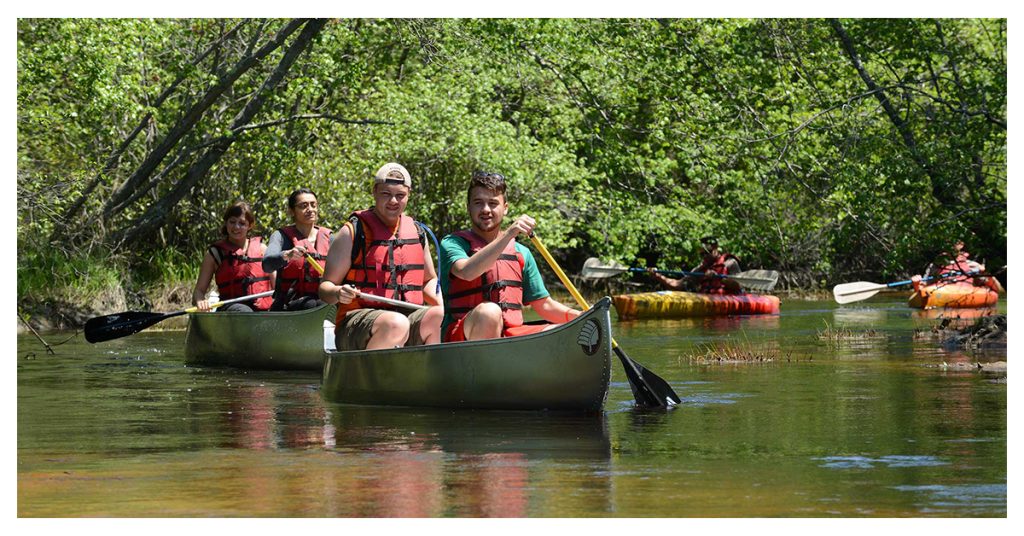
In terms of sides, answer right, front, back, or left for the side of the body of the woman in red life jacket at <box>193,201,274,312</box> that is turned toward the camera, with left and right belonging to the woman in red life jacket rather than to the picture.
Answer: front

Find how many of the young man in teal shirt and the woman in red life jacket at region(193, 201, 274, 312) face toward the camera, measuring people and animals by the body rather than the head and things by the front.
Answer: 2

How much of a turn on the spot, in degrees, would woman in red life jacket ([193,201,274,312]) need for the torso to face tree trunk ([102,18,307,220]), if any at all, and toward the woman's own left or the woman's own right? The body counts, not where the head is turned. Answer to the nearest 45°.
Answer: approximately 180°

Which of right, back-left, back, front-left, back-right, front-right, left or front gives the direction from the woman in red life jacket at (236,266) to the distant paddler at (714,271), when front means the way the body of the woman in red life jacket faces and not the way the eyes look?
back-left

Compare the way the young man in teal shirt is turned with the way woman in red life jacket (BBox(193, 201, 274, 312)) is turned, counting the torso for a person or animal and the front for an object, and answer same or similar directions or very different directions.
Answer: same or similar directions

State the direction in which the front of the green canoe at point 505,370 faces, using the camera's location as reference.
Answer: facing the viewer and to the right of the viewer

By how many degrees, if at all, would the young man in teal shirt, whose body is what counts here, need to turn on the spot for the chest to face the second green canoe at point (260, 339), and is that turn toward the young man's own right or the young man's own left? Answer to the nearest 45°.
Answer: approximately 135° to the young man's own right

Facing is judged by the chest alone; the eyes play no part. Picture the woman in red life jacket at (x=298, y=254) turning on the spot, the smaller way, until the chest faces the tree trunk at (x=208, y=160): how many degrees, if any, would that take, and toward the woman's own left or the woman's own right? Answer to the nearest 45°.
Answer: approximately 135° to the woman's own left

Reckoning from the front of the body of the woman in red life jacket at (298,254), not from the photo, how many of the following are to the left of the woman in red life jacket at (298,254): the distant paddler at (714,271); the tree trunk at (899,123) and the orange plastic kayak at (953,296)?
3

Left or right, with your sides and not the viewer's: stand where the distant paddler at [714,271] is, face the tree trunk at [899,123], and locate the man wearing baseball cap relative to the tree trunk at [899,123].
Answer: right

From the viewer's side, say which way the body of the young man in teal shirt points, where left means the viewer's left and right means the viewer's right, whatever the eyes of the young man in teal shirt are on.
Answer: facing the viewer
